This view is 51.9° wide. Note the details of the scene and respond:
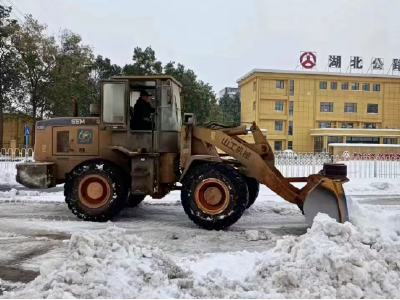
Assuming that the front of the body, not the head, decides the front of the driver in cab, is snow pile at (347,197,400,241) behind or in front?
in front

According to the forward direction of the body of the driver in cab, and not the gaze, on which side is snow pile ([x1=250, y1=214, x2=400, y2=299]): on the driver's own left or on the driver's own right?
on the driver's own right

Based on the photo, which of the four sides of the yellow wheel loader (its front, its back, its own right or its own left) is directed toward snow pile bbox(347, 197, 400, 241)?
front

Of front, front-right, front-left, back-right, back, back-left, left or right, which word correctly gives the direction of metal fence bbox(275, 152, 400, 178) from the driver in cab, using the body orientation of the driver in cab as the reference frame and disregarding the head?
front-left

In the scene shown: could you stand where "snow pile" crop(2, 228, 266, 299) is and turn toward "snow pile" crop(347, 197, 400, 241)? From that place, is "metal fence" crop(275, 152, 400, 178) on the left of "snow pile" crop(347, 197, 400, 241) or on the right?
left

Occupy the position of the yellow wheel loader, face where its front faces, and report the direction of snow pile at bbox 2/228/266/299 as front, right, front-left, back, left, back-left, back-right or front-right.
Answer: right

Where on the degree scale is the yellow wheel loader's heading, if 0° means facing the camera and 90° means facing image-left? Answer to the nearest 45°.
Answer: approximately 270°

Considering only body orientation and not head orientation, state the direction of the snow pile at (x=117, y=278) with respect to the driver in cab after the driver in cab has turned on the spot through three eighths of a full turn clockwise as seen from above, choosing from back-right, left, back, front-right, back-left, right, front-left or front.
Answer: front-left

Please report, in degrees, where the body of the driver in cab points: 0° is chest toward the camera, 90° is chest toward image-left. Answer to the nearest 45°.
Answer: approximately 270°
